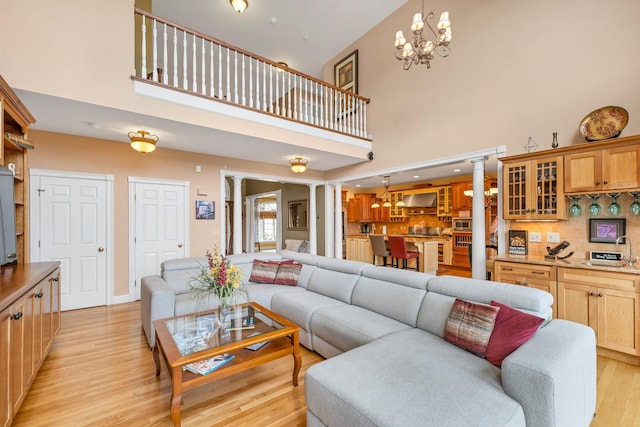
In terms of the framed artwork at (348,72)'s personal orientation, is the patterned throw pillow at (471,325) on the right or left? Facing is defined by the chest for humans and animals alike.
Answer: on its left

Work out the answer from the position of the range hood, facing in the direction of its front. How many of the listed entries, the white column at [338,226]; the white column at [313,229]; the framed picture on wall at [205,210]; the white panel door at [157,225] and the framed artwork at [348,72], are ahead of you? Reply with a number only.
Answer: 5

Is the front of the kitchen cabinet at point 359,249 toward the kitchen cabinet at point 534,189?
no

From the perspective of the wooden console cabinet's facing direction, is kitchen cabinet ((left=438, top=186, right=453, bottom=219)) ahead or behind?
ahead

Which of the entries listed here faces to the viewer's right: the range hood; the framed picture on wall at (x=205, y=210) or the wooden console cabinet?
the wooden console cabinet

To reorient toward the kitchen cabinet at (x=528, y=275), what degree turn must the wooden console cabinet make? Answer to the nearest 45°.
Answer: approximately 45° to its right

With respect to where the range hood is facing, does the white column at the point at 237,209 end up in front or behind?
in front

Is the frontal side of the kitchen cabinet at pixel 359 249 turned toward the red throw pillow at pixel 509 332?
no

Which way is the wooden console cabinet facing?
to the viewer's right

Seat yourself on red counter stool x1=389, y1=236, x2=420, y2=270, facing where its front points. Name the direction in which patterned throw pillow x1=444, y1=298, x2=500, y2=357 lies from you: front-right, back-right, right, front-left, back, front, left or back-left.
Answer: back-right

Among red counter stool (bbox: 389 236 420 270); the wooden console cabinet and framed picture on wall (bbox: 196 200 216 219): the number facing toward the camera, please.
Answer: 1

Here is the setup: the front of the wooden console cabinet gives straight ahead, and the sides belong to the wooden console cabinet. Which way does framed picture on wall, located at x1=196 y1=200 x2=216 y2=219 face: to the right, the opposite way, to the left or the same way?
to the right

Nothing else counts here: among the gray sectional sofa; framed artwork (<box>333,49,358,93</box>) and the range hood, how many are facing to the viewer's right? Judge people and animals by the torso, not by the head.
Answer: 0

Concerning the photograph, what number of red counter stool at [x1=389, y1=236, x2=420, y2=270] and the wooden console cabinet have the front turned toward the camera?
0

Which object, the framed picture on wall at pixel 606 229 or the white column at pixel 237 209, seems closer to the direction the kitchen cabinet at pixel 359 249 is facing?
the white column

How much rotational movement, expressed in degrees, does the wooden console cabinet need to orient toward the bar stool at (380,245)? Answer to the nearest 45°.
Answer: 0° — it already faces it

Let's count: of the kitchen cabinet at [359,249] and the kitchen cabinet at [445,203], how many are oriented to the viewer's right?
0

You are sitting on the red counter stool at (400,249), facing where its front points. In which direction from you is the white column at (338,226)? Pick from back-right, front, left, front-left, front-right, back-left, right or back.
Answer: back-left

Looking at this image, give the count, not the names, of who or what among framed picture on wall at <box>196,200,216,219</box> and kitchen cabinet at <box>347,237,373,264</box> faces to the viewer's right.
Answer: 0

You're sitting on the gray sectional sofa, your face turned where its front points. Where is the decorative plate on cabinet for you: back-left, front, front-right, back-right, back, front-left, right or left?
back

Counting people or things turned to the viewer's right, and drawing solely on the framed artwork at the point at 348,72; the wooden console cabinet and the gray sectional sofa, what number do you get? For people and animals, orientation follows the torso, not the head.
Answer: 1

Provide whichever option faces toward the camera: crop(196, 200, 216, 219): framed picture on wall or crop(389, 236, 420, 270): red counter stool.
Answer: the framed picture on wall
